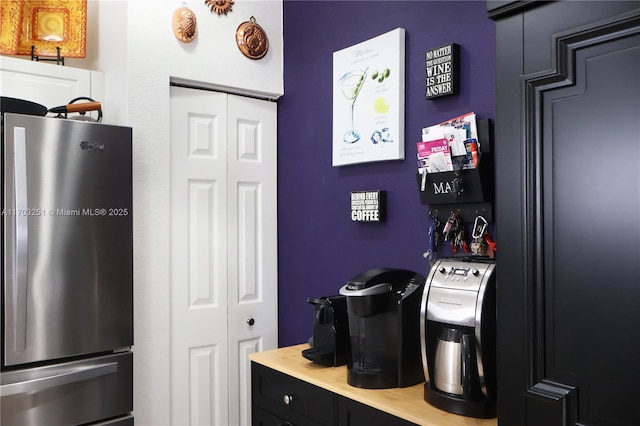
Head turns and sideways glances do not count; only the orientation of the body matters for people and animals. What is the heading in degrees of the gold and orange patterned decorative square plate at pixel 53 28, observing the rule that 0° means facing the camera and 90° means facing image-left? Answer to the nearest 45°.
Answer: approximately 0°

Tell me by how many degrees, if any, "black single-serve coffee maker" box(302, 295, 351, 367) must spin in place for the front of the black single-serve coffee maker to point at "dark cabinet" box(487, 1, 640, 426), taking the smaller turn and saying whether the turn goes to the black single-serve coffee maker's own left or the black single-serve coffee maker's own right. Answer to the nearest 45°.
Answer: approximately 90° to the black single-serve coffee maker's own left

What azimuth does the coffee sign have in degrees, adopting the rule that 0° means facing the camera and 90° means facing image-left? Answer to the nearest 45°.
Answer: approximately 45°

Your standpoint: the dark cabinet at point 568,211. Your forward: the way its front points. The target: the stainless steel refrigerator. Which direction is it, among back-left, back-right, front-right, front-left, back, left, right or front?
front-right

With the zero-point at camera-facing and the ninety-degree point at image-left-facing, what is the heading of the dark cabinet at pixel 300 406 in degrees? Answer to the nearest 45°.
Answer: approximately 45°
